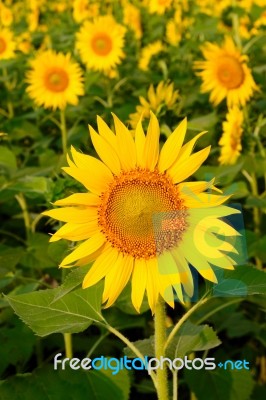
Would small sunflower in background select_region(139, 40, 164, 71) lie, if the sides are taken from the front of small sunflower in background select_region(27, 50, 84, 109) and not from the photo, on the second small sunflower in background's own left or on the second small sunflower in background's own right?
on the second small sunflower in background's own left

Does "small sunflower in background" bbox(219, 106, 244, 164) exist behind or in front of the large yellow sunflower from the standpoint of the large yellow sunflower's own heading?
behind

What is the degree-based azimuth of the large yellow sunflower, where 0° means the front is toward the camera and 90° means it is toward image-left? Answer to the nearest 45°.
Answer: approximately 0°

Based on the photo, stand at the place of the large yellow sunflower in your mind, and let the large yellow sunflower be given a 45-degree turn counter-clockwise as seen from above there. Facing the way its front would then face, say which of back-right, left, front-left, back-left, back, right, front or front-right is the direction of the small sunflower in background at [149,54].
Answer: back-left

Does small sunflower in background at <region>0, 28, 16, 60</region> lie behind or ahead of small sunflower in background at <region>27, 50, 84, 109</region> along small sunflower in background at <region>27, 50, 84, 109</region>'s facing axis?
behind

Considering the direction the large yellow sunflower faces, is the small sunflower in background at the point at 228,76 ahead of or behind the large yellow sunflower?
behind
